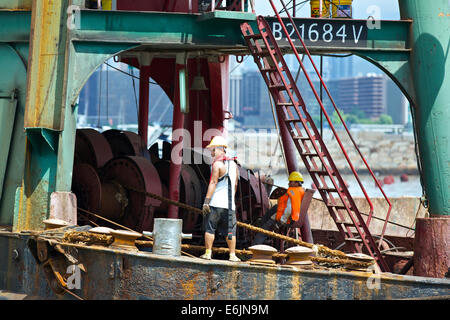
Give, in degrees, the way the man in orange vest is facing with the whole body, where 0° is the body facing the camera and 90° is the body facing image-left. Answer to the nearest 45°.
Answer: approximately 45°

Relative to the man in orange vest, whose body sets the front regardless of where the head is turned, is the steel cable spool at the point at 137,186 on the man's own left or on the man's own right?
on the man's own right

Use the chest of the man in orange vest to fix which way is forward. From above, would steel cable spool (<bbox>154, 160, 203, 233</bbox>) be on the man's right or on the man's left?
on the man's right

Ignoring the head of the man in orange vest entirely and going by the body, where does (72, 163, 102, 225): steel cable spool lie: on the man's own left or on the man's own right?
on the man's own right
